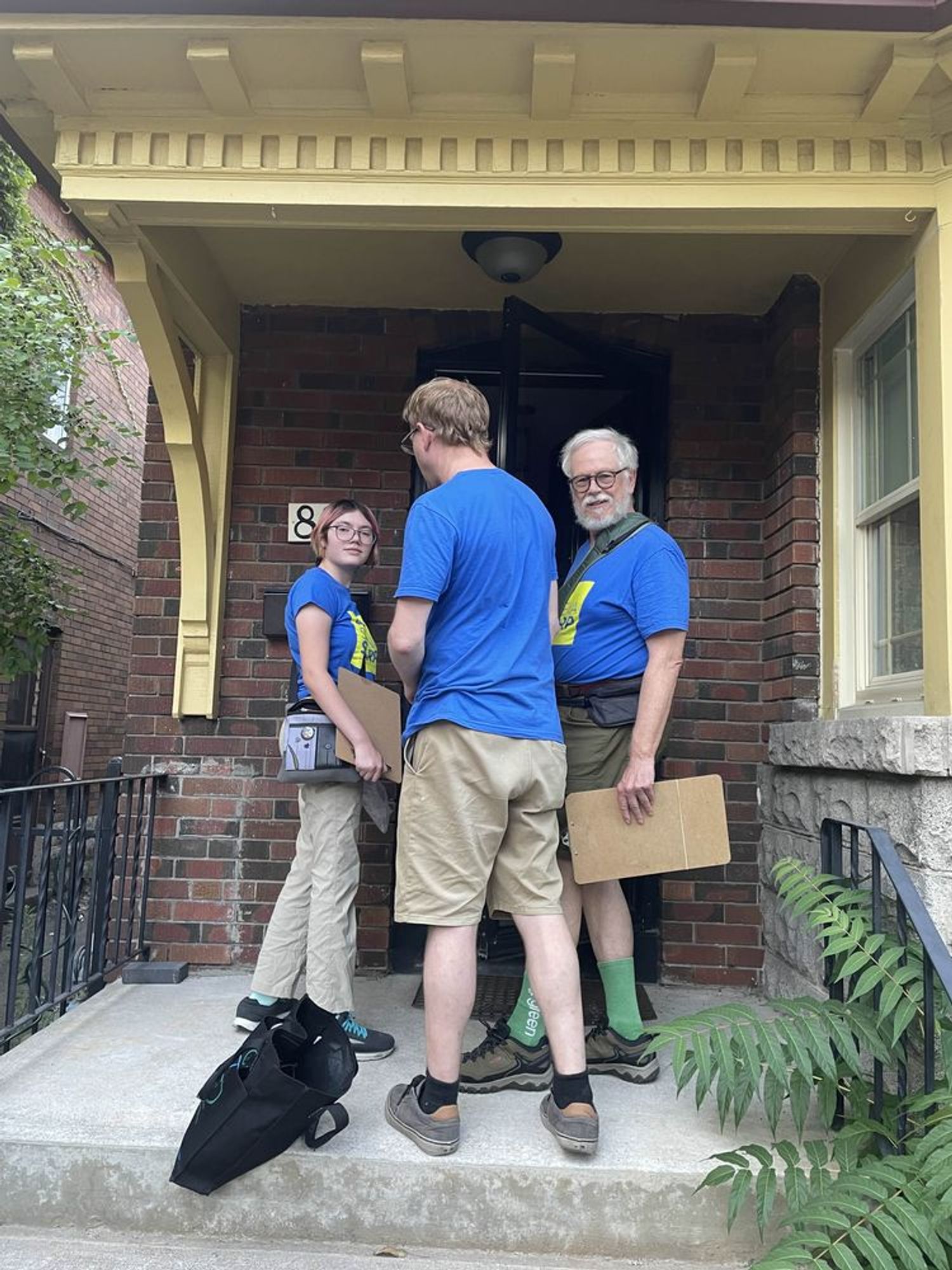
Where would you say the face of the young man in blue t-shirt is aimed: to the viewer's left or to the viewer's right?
to the viewer's left

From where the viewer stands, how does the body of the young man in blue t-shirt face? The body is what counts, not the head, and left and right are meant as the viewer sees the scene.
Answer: facing away from the viewer and to the left of the viewer

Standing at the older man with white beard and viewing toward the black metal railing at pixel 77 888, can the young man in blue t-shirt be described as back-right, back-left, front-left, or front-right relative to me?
front-left

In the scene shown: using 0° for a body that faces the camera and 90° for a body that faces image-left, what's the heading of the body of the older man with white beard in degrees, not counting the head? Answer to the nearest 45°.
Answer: approximately 45°

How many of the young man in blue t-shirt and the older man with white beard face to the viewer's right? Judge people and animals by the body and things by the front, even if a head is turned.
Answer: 0

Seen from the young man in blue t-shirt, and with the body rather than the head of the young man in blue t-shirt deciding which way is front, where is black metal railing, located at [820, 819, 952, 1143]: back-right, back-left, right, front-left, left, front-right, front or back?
back-right

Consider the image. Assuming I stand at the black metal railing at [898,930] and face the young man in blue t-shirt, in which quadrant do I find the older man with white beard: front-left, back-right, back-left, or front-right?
front-right

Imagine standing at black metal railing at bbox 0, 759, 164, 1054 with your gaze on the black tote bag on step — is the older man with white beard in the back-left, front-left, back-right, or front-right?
front-left

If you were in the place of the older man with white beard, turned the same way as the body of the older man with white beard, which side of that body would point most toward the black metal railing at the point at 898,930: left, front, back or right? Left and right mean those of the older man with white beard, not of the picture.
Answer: left

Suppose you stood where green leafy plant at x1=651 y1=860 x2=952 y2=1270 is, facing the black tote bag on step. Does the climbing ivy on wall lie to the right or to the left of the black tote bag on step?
right

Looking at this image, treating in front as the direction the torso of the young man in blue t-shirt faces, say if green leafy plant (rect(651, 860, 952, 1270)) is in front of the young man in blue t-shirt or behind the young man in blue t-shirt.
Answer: behind
